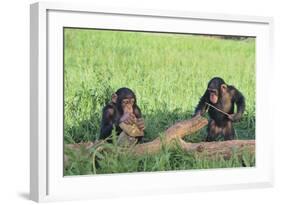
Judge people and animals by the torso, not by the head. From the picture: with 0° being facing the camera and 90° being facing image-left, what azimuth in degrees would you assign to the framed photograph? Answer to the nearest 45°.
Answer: approximately 315°
